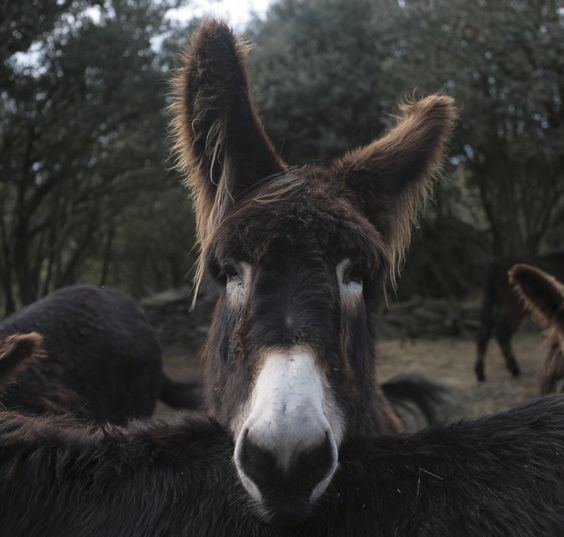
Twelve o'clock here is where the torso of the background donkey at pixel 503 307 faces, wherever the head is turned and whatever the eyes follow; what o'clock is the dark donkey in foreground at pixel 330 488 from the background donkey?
The dark donkey in foreground is roughly at 3 o'clock from the background donkey.

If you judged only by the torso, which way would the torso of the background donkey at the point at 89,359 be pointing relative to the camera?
to the viewer's left

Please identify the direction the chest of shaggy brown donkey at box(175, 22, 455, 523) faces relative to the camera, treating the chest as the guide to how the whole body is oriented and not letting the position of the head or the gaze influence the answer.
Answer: toward the camera

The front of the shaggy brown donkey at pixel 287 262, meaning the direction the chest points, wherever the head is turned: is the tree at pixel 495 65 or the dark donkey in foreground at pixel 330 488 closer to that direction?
the dark donkey in foreground

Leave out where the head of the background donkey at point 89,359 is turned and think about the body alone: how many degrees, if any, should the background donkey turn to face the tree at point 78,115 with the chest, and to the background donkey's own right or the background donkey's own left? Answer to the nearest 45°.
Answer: approximately 90° to the background donkey's own right

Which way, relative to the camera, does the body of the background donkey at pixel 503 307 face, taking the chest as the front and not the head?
to the viewer's right
